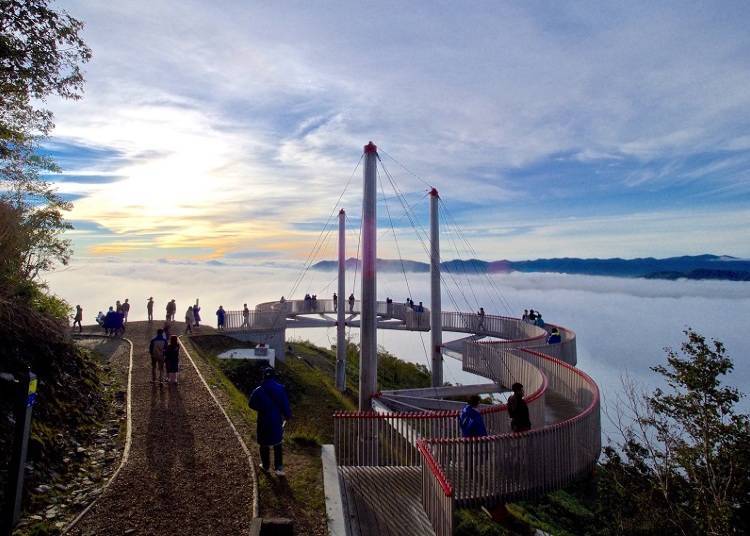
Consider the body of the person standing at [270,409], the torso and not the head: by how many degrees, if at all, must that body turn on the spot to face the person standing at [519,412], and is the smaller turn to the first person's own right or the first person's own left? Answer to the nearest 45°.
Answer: approximately 90° to the first person's own right

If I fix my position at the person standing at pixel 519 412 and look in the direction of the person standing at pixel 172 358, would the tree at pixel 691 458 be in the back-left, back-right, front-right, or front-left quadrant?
back-right

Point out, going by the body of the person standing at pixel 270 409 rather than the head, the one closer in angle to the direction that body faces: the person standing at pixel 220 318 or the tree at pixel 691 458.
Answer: the person standing at pixel 220 318

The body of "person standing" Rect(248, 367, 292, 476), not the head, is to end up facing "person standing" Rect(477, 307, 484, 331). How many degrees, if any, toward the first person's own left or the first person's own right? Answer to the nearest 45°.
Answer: approximately 45° to the first person's own right

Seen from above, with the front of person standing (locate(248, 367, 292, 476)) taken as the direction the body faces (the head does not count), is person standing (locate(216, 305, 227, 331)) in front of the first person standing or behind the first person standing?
in front

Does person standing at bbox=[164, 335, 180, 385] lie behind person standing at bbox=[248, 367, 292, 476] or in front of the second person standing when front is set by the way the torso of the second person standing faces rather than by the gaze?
in front

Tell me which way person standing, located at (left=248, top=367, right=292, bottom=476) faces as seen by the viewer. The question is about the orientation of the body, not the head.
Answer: away from the camera
